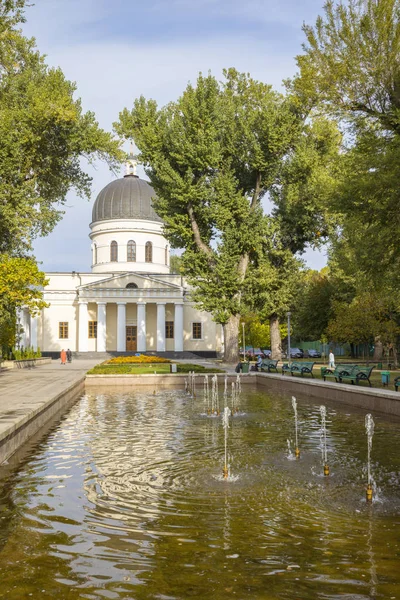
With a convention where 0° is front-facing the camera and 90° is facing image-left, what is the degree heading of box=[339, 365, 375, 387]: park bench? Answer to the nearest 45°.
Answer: approximately 45°

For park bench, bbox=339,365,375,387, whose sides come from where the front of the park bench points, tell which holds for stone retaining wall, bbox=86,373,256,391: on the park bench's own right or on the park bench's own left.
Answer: on the park bench's own right

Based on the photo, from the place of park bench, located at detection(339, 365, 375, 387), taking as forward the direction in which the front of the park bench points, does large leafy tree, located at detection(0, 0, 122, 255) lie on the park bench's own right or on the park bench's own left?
on the park bench's own right
